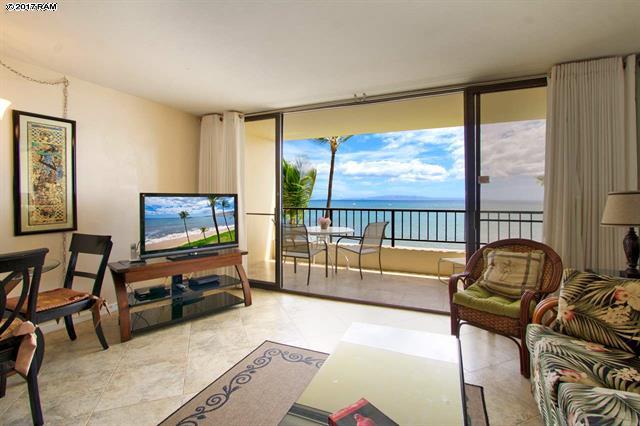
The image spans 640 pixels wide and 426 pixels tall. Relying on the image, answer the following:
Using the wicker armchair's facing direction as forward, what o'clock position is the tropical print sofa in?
The tropical print sofa is roughly at 10 o'clock from the wicker armchair.

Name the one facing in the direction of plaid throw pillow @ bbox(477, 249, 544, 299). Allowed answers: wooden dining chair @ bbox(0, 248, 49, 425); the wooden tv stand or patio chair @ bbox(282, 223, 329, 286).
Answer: the wooden tv stand

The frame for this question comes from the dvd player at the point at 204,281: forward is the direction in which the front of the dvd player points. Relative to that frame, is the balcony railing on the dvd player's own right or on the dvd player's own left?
on the dvd player's own left

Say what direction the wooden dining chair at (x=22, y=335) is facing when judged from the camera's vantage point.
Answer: facing away from the viewer and to the left of the viewer

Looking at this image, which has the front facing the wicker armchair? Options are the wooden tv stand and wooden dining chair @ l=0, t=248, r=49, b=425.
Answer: the wooden tv stand

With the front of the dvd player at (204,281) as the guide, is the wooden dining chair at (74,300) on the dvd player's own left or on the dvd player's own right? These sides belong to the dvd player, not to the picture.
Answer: on the dvd player's own right

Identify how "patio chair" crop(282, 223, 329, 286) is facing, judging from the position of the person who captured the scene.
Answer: facing away from the viewer and to the right of the viewer

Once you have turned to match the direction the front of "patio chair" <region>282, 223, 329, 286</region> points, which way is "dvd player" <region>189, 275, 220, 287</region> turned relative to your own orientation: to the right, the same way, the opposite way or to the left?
to the right

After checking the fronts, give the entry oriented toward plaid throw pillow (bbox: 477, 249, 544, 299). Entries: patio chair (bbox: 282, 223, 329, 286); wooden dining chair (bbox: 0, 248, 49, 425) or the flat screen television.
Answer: the flat screen television

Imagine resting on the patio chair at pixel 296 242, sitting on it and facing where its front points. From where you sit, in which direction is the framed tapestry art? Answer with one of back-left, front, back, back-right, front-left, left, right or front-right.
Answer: back
